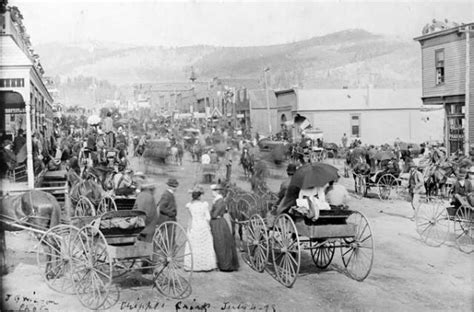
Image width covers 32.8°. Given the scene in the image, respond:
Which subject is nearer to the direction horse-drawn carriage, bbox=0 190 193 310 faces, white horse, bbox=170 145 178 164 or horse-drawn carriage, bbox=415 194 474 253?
the white horse

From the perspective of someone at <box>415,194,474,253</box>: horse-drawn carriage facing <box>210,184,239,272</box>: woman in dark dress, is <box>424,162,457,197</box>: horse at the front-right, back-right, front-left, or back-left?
back-right

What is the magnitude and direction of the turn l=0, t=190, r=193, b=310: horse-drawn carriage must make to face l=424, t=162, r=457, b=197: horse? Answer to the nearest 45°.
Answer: approximately 90° to its right

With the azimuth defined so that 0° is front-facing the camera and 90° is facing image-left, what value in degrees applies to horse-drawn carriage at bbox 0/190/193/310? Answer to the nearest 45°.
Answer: approximately 135°

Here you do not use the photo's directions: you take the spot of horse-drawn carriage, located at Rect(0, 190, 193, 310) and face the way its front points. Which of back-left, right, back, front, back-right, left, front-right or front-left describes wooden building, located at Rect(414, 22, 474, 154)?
right

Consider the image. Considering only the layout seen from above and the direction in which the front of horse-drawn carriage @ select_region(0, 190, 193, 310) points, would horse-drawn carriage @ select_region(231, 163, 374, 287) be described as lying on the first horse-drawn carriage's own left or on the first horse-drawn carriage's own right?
on the first horse-drawn carriage's own right
